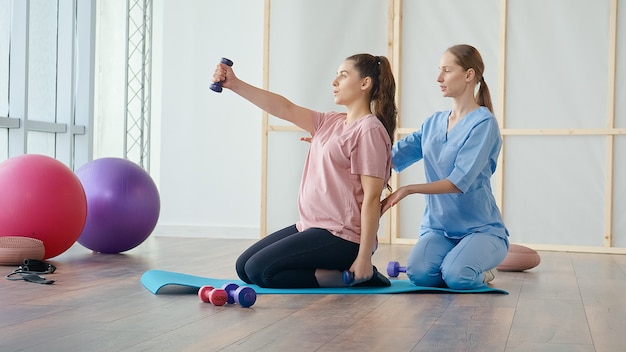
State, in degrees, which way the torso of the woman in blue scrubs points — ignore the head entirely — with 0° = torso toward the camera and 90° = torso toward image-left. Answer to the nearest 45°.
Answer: approximately 45°

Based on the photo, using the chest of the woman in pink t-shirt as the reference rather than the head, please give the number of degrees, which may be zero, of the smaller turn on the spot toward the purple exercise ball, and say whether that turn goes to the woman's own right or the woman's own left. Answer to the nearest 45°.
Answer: approximately 45° to the woman's own right

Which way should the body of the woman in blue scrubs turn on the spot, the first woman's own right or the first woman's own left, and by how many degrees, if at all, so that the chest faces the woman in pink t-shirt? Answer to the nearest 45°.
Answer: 0° — they already face them

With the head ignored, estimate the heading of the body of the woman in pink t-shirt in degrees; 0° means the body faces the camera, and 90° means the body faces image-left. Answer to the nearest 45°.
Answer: approximately 90°
